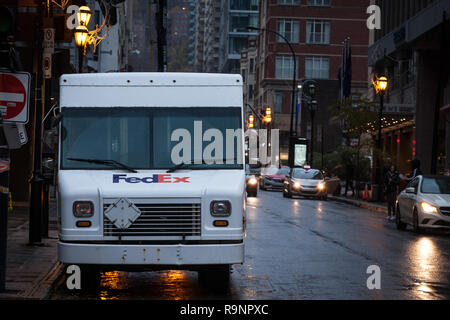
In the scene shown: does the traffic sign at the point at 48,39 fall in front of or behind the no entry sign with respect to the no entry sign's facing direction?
behind

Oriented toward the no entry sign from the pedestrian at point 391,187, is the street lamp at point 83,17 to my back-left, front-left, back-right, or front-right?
front-right

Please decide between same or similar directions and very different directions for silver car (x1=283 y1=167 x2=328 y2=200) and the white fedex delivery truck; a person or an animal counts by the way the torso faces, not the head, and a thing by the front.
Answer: same or similar directions

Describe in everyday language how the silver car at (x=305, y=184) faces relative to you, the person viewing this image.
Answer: facing the viewer

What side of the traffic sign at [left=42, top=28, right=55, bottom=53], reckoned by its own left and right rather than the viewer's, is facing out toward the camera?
front

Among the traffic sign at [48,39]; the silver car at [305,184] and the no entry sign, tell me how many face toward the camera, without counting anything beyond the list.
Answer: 3

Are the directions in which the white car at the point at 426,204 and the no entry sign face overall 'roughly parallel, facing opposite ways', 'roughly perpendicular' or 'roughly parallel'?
roughly parallel

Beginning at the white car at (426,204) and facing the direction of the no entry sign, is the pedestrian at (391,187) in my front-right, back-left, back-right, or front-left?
back-right

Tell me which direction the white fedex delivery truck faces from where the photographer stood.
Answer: facing the viewer

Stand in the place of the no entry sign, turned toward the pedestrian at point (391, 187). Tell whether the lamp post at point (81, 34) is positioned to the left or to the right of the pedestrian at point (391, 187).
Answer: left

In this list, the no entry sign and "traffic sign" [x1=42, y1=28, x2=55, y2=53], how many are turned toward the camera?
2

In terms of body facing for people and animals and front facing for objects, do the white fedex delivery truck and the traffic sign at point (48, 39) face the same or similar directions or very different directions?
same or similar directions
